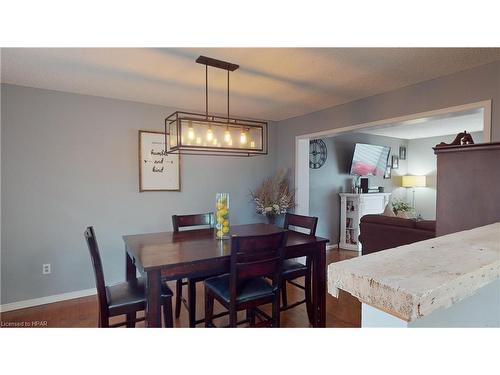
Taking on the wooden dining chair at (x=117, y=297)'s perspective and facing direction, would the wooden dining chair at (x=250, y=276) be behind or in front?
in front

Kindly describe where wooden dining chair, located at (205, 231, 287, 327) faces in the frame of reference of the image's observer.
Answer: facing away from the viewer and to the left of the viewer

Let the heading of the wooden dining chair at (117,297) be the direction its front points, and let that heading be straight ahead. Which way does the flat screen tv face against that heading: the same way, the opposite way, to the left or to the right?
to the right

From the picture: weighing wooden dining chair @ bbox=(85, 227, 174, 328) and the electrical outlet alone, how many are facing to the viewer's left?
0

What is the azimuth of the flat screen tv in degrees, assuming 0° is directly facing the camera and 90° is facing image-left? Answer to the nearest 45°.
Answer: approximately 315°

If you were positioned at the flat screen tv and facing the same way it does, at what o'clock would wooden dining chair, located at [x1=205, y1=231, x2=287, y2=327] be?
The wooden dining chair is roughly at 2 o'clock from the flat screen tv.

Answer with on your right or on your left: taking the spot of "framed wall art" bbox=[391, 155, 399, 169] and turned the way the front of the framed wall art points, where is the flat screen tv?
on your right

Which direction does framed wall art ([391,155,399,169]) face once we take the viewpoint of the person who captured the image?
facing the viewer and to the right of the viewer

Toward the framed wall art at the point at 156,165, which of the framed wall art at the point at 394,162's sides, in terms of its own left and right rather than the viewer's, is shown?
right

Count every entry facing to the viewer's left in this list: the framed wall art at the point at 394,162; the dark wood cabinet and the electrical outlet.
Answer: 1

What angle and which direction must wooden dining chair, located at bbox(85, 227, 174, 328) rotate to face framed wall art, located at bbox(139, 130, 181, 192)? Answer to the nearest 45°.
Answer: approximately 90° to its left

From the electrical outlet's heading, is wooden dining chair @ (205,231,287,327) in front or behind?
in front

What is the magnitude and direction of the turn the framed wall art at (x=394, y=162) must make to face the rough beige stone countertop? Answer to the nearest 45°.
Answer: approximately 45° to its right

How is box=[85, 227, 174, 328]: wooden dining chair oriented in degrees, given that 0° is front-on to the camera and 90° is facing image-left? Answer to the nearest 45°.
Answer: approximately 270°
